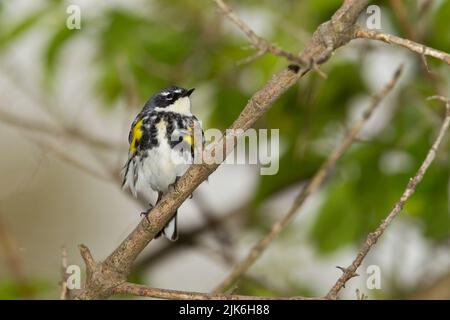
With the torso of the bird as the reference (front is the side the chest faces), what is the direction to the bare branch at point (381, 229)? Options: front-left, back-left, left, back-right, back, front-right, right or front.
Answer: front-left

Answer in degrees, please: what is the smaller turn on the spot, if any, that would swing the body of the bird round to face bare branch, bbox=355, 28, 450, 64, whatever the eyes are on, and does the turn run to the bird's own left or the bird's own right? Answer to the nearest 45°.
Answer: approximately 45° to the bird's own left

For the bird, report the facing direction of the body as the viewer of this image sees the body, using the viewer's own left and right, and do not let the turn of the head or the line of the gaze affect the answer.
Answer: facing the viewer
